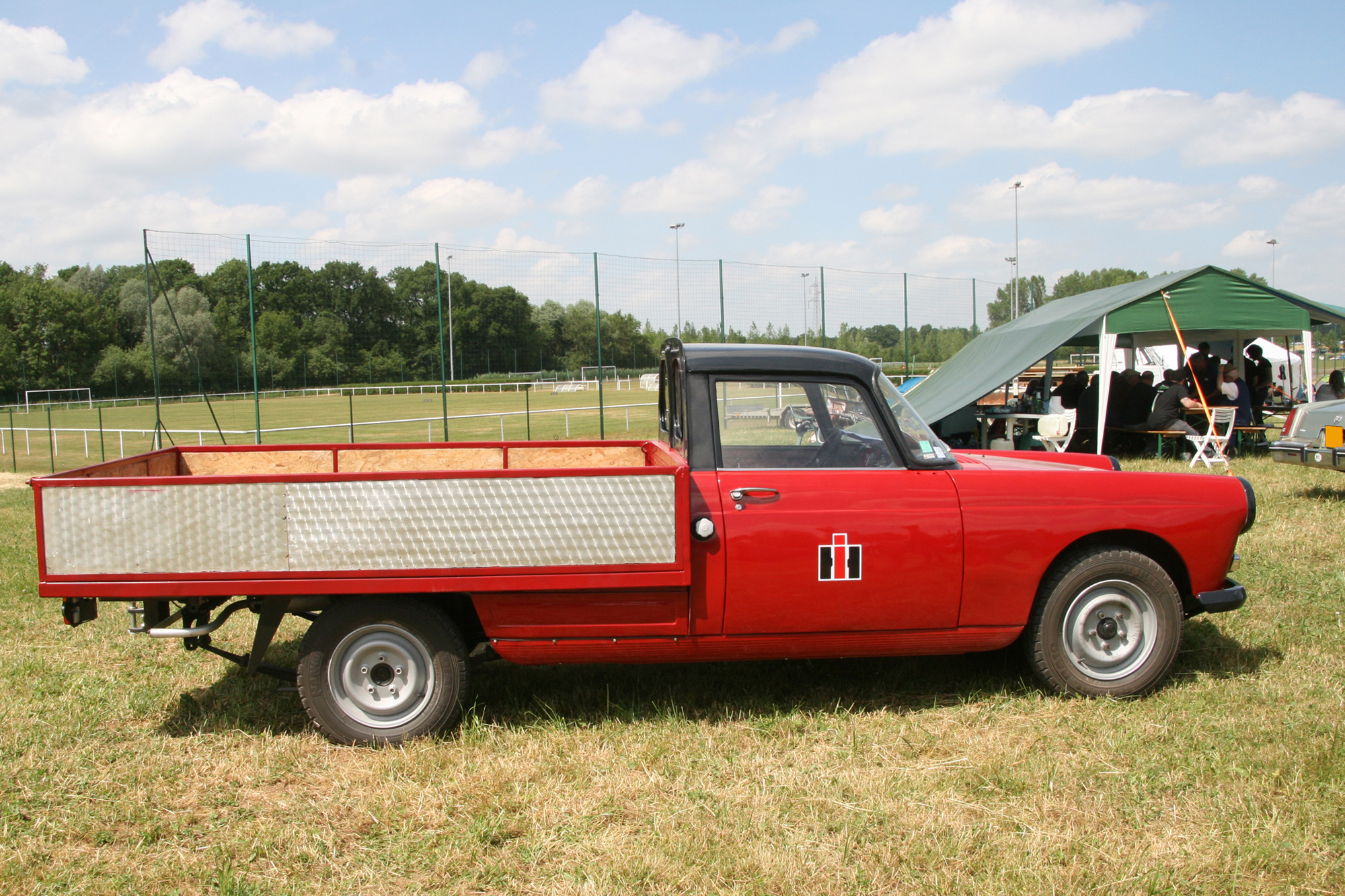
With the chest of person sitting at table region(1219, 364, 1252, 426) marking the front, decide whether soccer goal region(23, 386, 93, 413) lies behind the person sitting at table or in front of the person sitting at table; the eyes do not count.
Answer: in front

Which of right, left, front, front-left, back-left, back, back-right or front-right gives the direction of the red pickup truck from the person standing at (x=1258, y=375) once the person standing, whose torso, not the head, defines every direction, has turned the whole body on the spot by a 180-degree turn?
right

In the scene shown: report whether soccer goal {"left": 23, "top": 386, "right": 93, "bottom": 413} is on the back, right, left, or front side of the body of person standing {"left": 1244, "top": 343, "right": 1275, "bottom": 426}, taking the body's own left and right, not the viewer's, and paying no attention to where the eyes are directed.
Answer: front

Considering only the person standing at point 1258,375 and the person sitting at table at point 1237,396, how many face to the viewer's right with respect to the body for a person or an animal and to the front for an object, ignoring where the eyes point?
0

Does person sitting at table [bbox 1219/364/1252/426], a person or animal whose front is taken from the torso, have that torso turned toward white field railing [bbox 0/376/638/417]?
yes

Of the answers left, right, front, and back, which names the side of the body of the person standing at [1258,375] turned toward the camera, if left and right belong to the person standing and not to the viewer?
left

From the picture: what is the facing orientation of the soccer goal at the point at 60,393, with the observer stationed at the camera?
facing the viewer

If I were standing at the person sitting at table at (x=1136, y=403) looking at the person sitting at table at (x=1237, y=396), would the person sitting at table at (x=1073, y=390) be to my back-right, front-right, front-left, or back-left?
back-left

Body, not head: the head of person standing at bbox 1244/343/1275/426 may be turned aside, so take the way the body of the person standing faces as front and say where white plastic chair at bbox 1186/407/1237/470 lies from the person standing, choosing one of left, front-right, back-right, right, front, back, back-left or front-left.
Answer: left

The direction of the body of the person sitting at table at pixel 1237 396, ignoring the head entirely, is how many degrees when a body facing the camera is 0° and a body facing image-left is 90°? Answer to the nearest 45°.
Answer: approximately 90°

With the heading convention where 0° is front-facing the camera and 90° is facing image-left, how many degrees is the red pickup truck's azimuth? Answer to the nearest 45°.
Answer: approximately 270°

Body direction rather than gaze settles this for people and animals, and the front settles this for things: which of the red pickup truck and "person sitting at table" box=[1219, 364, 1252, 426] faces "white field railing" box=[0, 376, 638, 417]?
the person sitting at table

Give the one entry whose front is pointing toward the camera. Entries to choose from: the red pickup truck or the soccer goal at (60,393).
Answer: the soccer goal

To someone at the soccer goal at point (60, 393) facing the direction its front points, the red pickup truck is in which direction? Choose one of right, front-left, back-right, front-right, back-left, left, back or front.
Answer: front

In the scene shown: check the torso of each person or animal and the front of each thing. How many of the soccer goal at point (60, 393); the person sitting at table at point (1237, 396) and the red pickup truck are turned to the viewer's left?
1

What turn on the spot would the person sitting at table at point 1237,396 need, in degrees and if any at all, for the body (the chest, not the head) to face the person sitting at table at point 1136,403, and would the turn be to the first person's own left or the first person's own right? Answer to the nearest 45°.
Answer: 0° — they already face them
